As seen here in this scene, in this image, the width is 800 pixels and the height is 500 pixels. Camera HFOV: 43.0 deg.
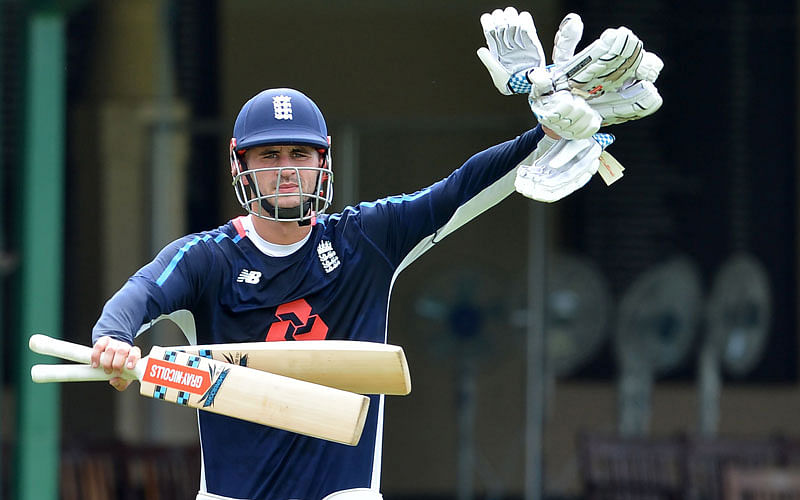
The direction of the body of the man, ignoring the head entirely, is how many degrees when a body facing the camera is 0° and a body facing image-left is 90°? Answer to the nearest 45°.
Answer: approximately 0°

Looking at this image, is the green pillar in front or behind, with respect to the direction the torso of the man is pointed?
behind
